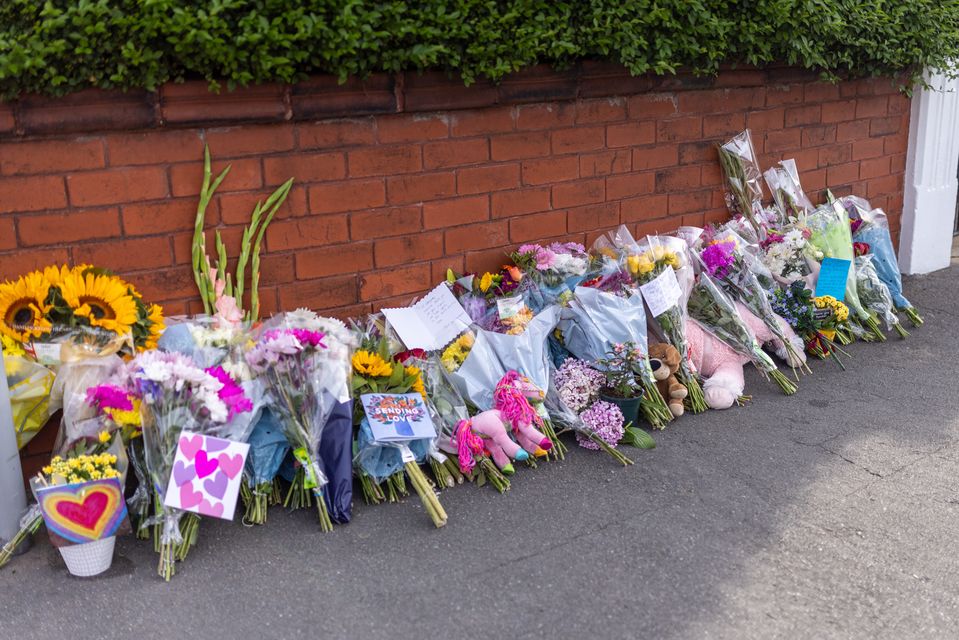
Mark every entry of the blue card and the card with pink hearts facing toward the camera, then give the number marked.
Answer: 2

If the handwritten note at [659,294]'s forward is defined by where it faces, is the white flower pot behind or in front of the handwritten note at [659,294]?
in front

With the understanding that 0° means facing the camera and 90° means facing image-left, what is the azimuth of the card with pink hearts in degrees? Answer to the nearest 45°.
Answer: approximately 0°

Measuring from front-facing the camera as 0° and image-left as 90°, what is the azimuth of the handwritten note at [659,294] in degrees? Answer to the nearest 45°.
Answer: approximately 0°
